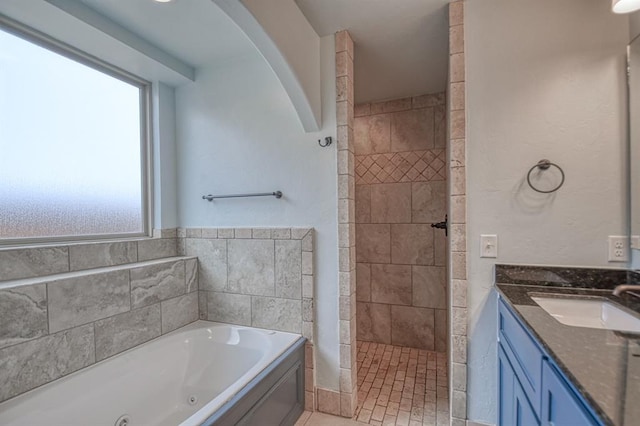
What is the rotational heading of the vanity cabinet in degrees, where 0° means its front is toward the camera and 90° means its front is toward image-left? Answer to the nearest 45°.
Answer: approximately 90°

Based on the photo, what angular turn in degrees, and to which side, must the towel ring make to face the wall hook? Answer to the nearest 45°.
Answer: approximately 90° to its right

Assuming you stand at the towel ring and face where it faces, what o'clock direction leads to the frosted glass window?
The frosted glass window is roughly at 2 o'clock from the towel ring.

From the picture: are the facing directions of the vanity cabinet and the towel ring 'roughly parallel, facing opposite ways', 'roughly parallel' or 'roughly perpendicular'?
roughly perpendicular

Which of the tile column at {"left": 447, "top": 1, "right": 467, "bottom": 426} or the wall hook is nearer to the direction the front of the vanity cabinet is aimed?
the wall hook

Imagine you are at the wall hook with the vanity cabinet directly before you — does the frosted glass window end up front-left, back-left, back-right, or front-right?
back-right

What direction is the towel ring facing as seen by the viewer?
toward the camera

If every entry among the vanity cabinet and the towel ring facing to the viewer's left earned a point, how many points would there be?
1

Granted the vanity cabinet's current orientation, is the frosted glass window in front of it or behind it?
in front

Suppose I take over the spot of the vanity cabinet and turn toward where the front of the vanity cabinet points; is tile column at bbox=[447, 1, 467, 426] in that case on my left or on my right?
on my right

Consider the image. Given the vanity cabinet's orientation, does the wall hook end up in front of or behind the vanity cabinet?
in front
